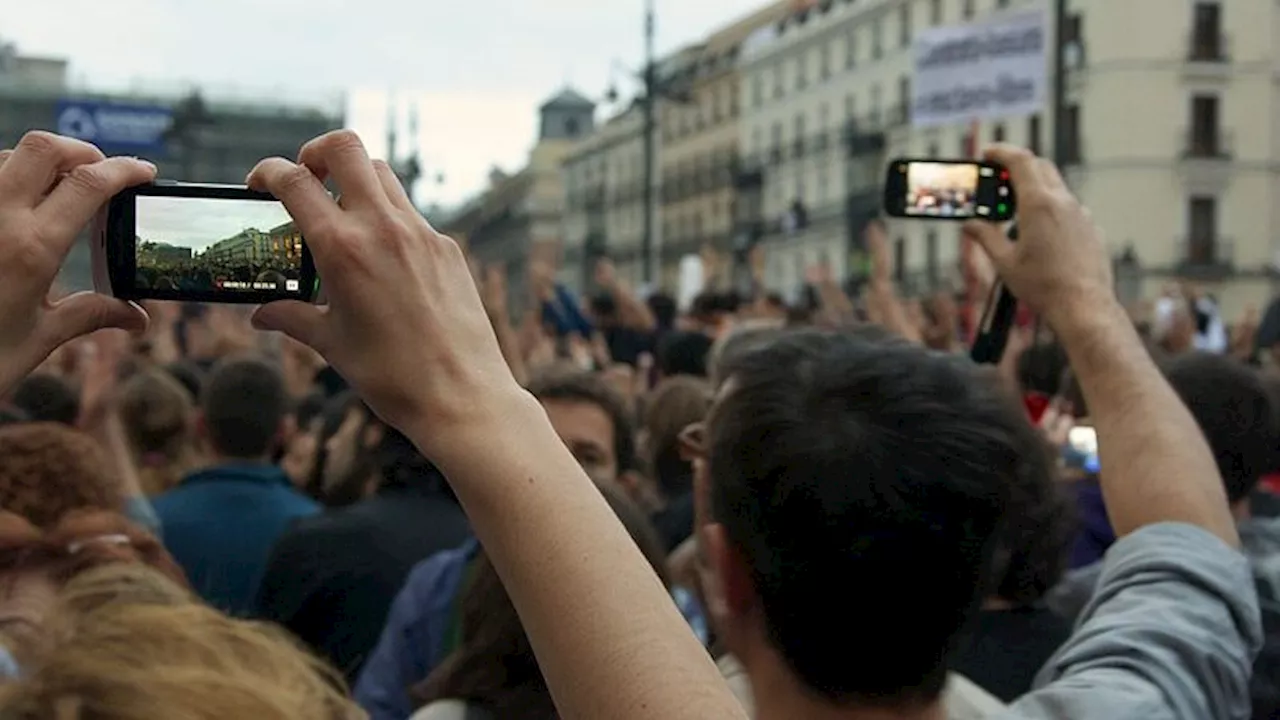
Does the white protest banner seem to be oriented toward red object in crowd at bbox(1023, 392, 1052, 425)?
yes

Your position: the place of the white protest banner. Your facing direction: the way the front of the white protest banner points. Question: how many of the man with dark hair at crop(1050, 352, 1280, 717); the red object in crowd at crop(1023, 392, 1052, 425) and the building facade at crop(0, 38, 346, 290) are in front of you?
2

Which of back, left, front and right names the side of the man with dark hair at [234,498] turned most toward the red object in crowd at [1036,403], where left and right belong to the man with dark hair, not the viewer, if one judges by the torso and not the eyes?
right

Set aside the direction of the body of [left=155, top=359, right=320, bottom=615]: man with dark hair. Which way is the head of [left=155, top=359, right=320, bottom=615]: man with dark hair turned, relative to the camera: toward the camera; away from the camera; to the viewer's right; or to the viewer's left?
away from the camera

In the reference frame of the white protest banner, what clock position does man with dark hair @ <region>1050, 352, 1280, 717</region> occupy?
The man with dark hair is roughly at 12 o'clock from the white protest banner.

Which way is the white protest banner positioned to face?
toward the camera

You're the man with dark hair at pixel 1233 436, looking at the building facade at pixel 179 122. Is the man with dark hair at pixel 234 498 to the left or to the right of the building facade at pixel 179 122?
left

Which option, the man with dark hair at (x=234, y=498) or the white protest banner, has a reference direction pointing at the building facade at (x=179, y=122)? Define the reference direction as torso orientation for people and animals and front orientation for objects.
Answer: the man with dark hair

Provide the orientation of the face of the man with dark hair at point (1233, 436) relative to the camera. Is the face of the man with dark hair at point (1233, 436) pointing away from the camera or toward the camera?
away from the camera

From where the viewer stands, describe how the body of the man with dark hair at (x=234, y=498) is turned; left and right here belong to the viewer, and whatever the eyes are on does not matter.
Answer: facing away from the viewer

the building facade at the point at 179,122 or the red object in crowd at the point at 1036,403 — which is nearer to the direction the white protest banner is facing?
the red object in crowd

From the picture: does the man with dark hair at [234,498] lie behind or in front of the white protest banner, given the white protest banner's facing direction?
in front

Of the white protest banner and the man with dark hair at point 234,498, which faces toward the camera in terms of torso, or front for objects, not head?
the white protest banner

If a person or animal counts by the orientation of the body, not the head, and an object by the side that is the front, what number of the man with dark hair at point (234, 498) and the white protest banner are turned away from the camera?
1

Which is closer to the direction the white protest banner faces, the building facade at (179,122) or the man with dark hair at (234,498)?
the man with dark hair

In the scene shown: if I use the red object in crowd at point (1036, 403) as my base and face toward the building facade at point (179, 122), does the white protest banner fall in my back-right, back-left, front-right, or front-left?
front-right
